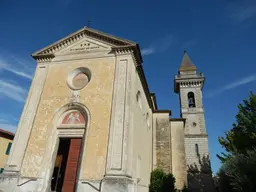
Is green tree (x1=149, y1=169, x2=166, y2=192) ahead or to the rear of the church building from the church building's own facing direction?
to the rear

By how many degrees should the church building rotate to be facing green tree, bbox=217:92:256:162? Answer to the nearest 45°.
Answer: approximately 135° to its left

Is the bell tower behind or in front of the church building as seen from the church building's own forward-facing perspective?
behind

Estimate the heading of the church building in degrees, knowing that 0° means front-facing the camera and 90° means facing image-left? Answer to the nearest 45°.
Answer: approximately 45°
